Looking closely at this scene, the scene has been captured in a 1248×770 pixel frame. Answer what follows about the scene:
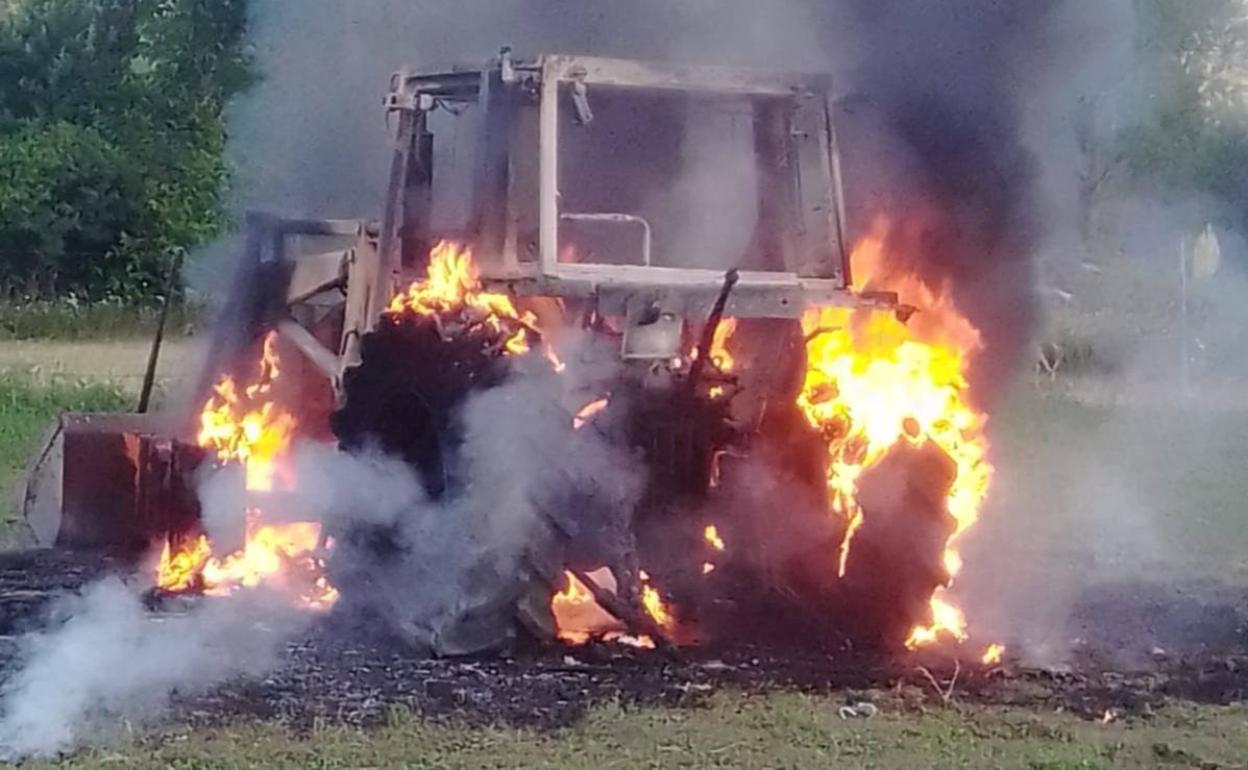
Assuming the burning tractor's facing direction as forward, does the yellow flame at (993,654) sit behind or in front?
behind
